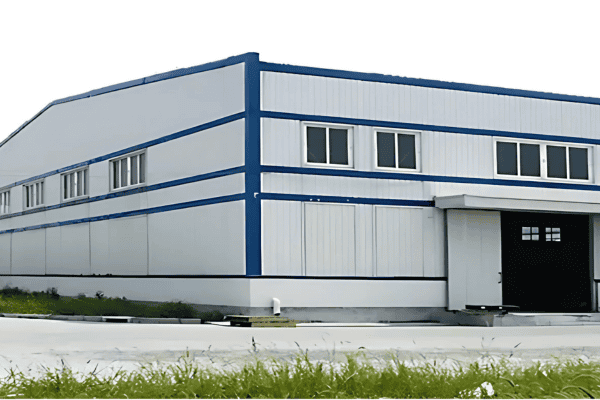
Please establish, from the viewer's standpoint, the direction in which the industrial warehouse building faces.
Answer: facing the viewer and to the right of the viewer
